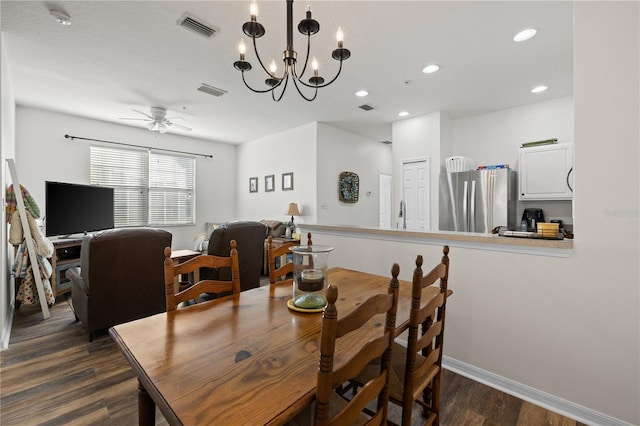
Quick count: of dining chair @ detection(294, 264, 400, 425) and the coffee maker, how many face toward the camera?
1

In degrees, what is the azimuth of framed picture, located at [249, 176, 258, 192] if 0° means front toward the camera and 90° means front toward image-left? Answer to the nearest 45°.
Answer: approximately 45°

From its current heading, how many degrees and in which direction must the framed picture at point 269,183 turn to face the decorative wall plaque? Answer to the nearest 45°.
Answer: approximately 90° to its left

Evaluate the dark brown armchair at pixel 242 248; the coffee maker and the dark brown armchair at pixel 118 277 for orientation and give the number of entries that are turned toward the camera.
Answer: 1

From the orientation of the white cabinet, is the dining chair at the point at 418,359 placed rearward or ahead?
ahead

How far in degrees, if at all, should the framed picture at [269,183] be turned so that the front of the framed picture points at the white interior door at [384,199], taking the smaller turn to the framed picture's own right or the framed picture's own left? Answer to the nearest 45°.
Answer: approximately 135° to the framed picture's own left

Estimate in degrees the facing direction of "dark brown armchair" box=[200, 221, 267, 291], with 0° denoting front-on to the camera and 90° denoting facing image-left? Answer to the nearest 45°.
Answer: approximately 135°

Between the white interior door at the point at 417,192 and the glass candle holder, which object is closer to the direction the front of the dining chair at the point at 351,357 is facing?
the glass candle holder

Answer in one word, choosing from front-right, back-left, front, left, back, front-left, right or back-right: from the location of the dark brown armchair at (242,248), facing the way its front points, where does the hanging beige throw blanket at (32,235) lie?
front-left

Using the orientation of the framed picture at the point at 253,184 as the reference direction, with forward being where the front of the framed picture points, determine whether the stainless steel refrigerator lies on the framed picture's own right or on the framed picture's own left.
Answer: on the framed picture's own left

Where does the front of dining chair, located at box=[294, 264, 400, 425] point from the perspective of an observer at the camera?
facing away from the viewer and to the left of the viewer

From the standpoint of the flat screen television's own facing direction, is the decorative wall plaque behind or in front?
in front
